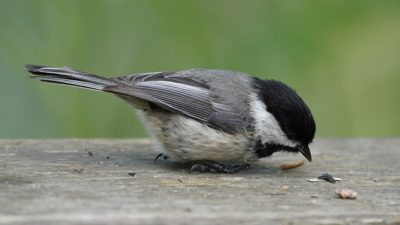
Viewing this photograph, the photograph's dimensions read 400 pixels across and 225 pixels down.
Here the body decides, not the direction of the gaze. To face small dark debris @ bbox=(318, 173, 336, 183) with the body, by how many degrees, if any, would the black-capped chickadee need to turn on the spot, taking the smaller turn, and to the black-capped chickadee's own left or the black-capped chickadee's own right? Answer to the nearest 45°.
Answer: approximately 45° to the black-capped chickadee's own right

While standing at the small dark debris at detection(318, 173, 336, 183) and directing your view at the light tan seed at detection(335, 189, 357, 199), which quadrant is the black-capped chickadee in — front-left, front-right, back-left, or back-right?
back-right

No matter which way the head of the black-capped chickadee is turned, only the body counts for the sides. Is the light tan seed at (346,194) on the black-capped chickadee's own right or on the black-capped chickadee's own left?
on the black-capped chickadee's own right

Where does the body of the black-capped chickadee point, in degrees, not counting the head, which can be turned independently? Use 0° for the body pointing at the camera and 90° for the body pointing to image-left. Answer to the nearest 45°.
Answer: approximately 270°
